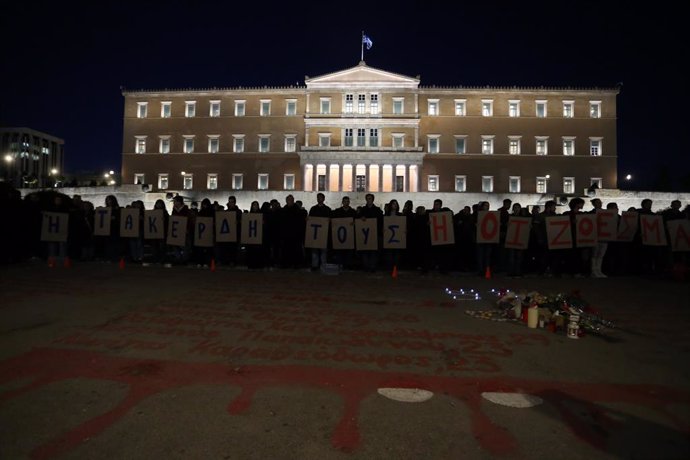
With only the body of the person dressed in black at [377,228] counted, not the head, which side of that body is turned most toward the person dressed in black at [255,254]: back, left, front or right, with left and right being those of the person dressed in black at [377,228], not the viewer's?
right

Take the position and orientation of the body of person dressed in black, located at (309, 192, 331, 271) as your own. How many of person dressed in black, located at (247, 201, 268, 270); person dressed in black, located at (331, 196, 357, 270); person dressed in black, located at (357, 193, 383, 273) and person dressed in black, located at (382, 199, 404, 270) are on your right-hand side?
1

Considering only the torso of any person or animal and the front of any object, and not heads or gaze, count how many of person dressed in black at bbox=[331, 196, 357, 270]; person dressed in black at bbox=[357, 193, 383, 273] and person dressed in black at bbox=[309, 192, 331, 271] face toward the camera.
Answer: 3

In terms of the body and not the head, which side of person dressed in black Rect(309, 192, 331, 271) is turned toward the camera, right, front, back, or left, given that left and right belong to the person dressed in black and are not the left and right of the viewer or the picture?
front

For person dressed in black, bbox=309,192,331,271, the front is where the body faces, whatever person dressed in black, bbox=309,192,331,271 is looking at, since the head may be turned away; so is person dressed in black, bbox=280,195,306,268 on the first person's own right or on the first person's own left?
on the first person's own right

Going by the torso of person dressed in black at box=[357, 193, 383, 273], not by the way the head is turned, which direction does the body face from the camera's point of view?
toward the camera

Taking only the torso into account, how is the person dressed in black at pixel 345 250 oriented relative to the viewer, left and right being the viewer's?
facing the viewer

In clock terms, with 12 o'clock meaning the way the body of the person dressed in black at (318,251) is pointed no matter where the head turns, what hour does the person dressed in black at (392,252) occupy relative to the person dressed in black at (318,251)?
the person dressed in black at (392,252) is roughly at 9 o'clock from the person dressed in black at (318,251).

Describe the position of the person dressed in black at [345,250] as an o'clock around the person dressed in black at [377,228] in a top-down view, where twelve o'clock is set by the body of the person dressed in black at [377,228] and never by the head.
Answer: the person dressed in black at [345,250] is roughly at 4 o'clock from the person dressed in black at [377,228].

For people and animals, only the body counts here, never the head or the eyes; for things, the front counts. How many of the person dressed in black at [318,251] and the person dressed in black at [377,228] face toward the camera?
2
